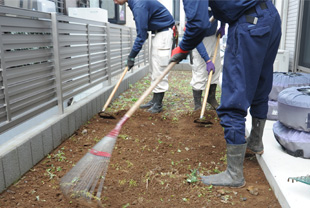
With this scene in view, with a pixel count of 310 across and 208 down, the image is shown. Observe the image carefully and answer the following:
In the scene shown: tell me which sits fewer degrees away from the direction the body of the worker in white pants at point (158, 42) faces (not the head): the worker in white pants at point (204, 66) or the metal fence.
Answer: the metal fence

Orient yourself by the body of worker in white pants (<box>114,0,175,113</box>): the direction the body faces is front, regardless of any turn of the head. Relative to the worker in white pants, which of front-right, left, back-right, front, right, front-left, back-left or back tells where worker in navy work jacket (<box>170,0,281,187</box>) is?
left

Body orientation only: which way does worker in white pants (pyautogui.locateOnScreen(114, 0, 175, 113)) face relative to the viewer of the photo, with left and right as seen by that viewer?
facing to the left of the viewer

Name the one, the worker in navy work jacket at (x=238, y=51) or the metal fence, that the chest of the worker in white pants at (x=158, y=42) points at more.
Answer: the metal fence

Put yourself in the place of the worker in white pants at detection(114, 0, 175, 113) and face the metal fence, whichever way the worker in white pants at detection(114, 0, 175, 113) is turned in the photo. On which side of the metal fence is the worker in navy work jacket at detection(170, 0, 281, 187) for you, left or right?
left

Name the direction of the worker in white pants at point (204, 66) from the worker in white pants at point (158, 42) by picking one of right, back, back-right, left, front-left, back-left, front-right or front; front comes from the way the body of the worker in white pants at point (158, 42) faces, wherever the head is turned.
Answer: back
